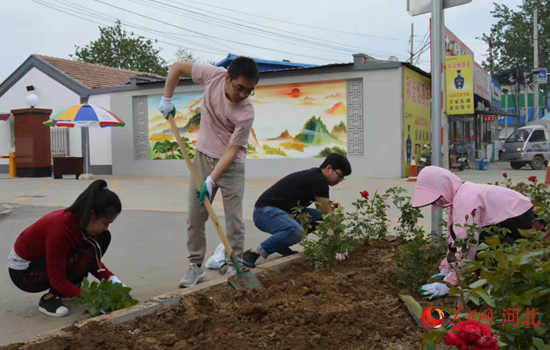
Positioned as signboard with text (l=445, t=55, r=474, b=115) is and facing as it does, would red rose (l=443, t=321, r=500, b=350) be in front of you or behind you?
in front

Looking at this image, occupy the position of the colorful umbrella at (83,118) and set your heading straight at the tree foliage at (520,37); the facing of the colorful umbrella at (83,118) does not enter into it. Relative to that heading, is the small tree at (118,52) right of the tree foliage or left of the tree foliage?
left

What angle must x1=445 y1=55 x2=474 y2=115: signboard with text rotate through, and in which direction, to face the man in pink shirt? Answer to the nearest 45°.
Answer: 0° — it already faces them

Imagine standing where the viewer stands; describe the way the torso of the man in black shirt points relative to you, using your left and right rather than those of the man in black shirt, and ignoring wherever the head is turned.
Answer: facing to the right of the viewer

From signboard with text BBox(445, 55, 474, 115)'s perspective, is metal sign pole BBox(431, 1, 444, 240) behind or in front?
in front

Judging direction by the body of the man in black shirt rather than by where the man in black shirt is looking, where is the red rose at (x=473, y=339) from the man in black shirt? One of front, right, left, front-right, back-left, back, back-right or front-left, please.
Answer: right

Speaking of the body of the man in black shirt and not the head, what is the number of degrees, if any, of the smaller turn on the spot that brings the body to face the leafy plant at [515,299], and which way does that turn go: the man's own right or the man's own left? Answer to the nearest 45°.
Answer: approximately 90° to the man's own right

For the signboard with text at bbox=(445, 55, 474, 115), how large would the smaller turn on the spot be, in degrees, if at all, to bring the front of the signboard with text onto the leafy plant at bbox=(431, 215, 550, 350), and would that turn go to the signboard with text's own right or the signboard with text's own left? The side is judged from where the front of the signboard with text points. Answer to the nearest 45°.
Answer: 0° — it already faces it

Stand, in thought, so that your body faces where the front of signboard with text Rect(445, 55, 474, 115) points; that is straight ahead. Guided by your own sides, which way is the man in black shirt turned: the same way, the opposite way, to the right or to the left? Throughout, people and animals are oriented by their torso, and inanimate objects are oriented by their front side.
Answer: to the left

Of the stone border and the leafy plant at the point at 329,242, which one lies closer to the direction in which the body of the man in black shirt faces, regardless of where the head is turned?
the leafy plant

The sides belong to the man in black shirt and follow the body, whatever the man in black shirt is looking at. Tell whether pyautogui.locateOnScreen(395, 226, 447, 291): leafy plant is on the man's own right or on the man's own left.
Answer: on the man's own right

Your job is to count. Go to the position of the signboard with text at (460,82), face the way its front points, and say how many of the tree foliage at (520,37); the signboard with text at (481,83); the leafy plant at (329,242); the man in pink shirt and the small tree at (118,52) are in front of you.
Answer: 2

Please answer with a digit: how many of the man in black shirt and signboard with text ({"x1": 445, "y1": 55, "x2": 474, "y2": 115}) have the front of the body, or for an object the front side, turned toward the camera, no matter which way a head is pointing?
1

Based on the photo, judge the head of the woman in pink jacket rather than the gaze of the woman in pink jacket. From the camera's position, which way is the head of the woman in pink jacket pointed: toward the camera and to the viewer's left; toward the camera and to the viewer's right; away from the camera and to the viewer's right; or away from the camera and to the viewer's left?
toward the camera and to the viewer's left
